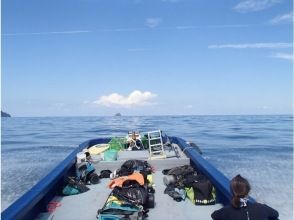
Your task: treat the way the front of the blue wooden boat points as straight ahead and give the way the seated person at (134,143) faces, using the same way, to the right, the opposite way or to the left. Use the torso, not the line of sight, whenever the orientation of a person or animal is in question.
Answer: the opposite way

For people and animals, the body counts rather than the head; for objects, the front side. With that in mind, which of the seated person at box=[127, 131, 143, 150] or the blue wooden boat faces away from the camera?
the blue wooden boat

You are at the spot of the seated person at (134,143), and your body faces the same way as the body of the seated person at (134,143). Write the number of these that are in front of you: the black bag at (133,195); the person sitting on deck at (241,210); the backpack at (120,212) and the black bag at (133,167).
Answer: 4

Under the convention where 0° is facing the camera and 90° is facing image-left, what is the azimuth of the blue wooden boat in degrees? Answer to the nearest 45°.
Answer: approximately 180°

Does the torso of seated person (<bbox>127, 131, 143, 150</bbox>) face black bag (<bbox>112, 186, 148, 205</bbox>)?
yes

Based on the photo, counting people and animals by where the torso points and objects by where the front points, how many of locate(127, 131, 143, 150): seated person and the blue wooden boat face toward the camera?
1
